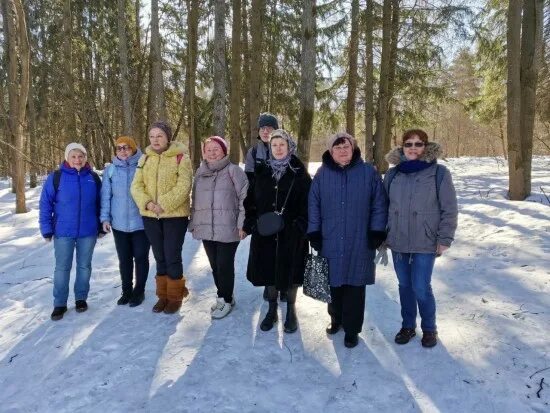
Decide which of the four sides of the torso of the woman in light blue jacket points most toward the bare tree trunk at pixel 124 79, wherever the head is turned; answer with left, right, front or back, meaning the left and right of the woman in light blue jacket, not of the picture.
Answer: back

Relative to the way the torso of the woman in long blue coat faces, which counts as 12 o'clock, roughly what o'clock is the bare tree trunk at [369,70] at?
The bare tree trunk is roughly at 6 o'clock from the woman in long blue coat.

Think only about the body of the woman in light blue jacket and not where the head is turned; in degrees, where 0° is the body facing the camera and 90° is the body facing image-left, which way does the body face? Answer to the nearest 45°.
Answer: approximately 0°

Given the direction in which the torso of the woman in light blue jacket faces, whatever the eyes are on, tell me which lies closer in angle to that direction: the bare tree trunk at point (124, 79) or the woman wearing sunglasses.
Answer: the woman wearing sunglasses
